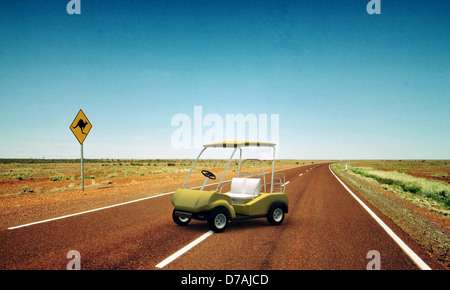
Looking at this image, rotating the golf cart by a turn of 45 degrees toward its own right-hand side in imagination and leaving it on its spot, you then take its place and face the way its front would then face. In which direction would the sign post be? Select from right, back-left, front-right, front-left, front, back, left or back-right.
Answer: front-right

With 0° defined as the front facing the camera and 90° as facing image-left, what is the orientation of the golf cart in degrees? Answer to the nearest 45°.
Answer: approximately 45°
